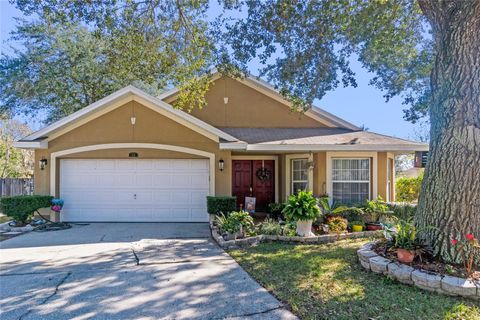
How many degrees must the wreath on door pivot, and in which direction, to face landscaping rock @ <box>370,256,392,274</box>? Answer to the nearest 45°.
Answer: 0° — it already faces it

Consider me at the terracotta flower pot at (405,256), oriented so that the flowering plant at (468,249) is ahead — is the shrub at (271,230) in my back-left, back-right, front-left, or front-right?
back-left

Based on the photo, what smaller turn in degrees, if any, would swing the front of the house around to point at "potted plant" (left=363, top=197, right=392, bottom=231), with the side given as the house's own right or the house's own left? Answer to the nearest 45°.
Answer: approximately 90° to the house's own left

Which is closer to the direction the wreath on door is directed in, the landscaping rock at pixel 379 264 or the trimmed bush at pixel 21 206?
the landscaping rock

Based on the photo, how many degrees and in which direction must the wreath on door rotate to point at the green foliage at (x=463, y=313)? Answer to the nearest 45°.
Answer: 0° — it already faces it

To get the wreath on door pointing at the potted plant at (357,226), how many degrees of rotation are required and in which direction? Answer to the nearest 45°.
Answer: approximately 45° to its left

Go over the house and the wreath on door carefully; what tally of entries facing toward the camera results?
2

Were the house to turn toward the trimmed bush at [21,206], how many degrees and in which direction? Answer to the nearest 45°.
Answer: approximately 90° to its right

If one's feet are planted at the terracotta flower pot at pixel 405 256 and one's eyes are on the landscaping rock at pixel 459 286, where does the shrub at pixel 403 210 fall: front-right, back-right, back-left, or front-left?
back-left

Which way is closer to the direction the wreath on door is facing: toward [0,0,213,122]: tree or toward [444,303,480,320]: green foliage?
the green foliage
